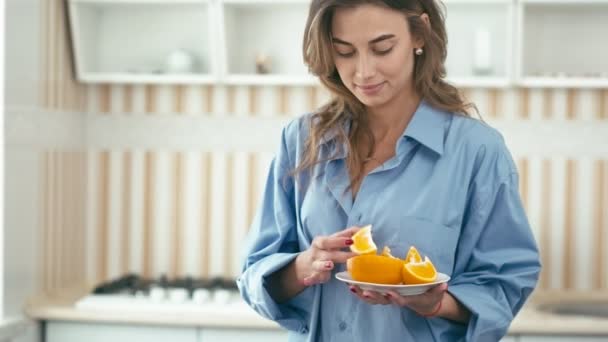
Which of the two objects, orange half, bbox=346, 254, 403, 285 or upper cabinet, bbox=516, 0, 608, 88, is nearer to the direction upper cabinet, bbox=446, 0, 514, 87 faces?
the orange half

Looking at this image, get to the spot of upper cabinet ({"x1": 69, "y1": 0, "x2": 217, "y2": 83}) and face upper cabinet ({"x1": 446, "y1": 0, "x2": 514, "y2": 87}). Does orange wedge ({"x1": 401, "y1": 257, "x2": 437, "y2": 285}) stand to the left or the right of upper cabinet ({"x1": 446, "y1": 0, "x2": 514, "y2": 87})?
right

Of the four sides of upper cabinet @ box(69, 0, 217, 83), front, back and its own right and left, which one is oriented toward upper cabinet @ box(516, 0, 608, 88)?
left

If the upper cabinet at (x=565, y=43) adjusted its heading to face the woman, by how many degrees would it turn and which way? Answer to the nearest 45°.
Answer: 0° — it already faces them
